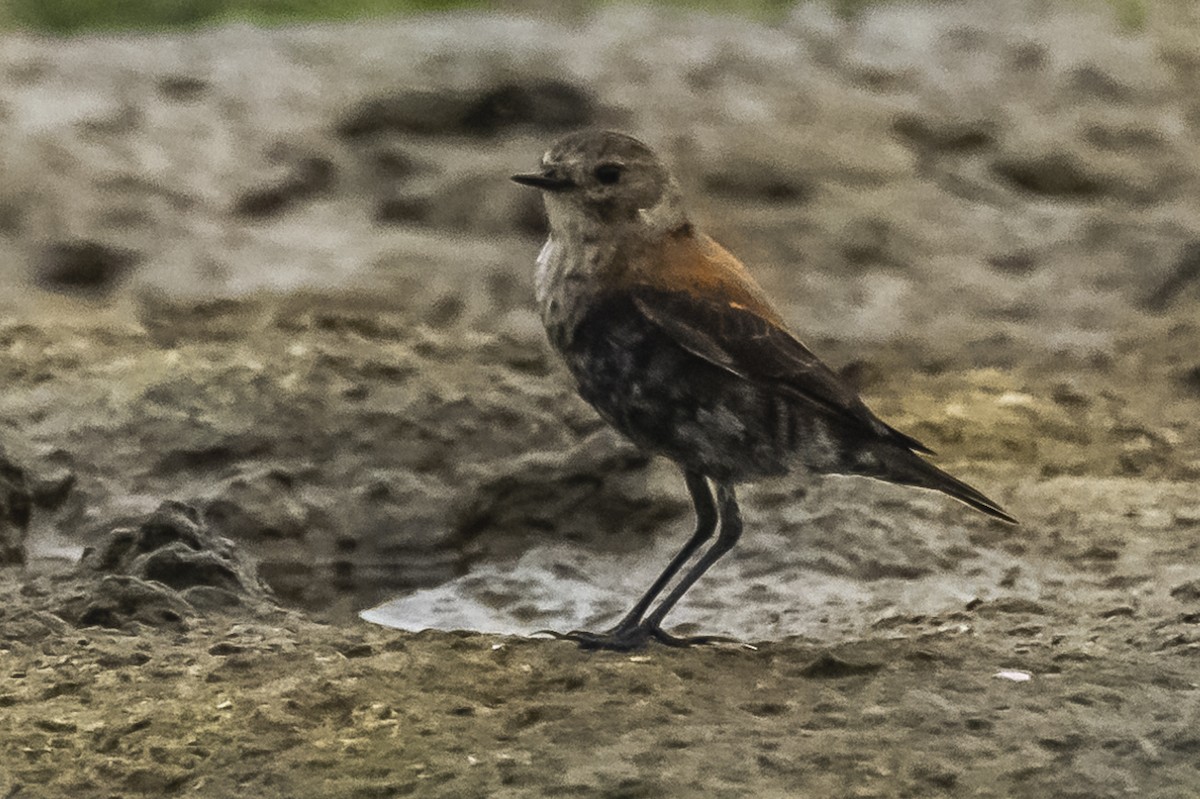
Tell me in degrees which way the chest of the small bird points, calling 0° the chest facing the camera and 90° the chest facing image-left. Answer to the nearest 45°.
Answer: approximately 90°
